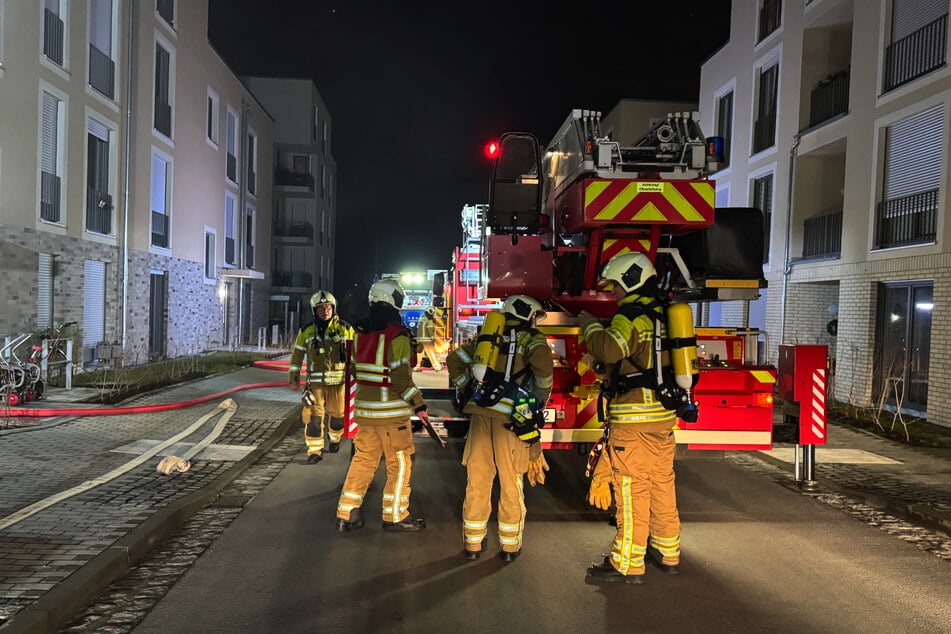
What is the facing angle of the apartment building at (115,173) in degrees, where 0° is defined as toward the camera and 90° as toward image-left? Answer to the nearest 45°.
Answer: approximately 315°

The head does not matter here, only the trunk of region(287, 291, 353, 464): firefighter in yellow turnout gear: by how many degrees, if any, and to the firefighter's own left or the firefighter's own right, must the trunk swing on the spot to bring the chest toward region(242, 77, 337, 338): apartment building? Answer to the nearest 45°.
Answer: approximately 180°

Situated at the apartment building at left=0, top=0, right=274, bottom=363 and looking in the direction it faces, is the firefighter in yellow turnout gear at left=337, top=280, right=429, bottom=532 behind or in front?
in front

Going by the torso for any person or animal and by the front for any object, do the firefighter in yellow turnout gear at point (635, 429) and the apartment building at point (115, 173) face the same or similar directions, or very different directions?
very different directions

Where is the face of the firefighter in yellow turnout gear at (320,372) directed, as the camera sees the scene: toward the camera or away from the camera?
toward the camera

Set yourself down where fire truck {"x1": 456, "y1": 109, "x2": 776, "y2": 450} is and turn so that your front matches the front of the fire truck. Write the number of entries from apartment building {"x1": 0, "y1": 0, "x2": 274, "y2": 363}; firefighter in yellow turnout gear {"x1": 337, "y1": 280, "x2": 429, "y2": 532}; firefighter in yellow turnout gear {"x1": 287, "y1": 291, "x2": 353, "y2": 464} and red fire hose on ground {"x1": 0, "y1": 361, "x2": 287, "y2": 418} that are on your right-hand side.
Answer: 0

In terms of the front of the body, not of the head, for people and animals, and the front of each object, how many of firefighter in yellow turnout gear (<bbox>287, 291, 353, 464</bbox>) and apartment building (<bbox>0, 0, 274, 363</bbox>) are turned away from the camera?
0

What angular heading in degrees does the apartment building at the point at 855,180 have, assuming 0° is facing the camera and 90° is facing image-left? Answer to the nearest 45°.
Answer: approximately 45°

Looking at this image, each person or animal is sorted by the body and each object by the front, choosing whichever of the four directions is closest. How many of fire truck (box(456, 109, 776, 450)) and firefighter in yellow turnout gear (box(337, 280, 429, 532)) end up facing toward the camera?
0

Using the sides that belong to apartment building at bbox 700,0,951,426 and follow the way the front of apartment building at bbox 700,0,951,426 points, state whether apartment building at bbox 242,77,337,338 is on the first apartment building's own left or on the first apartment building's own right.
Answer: on the first apartment building's own right

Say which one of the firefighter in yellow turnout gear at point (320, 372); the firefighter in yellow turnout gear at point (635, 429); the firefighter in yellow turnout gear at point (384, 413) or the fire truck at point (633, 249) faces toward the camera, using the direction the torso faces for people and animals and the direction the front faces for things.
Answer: the firefighter in yellow turnout gear at point (320, 372)

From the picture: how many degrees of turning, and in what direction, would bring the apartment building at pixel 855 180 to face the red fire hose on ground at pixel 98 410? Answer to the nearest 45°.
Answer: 0° — it already faces it

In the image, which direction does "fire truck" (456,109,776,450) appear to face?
away from the camera

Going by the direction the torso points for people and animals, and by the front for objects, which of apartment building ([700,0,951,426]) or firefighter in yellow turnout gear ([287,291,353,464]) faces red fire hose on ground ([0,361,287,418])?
the apartment building

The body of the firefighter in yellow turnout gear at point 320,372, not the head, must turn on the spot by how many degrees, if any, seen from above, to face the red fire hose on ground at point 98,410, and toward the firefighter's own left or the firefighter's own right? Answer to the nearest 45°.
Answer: approximately 135° to the firefighter's own right

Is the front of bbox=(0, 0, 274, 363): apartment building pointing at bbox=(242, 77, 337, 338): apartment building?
no
